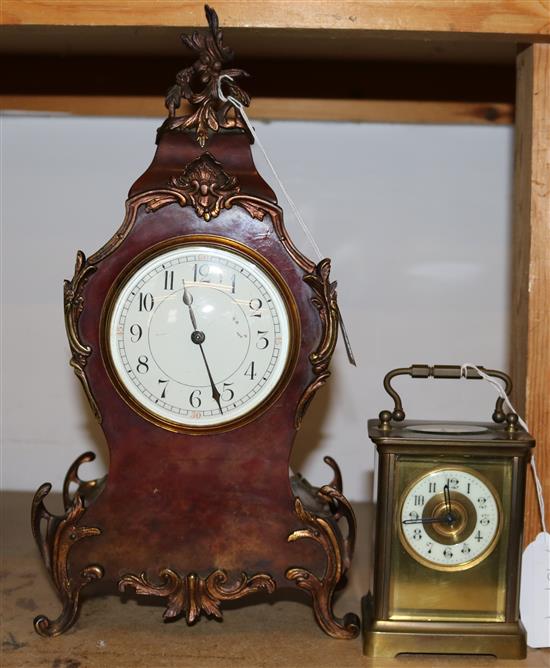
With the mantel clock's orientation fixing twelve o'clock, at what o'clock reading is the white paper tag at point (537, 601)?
The white paper tag is roughly at 9 o'clock from the mantel clock.

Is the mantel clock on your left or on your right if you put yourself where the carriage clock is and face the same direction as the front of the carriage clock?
on your right

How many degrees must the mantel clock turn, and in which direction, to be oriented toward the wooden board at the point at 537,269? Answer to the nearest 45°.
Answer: approximately 90° to its left

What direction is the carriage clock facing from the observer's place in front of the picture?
facing the viewer

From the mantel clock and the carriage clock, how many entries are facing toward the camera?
2
